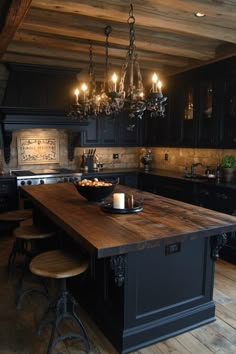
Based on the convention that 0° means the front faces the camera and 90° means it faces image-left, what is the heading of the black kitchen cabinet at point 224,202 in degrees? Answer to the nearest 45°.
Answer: approximately 45°

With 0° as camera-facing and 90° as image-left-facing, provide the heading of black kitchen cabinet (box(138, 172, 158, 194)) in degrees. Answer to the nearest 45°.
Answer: approximately 45°

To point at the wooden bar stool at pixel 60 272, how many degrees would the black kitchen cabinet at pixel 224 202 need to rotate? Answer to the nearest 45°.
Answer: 0° — it already faces it

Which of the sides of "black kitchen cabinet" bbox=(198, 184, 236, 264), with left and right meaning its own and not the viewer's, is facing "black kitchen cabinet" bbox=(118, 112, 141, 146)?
right

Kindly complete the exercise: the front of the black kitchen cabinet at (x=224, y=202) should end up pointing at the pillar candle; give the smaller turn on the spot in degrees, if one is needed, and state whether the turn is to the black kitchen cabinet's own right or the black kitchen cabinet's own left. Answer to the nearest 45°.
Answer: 0° — it already faces it

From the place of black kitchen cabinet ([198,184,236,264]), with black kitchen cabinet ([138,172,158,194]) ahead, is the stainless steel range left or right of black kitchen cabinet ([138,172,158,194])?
left
